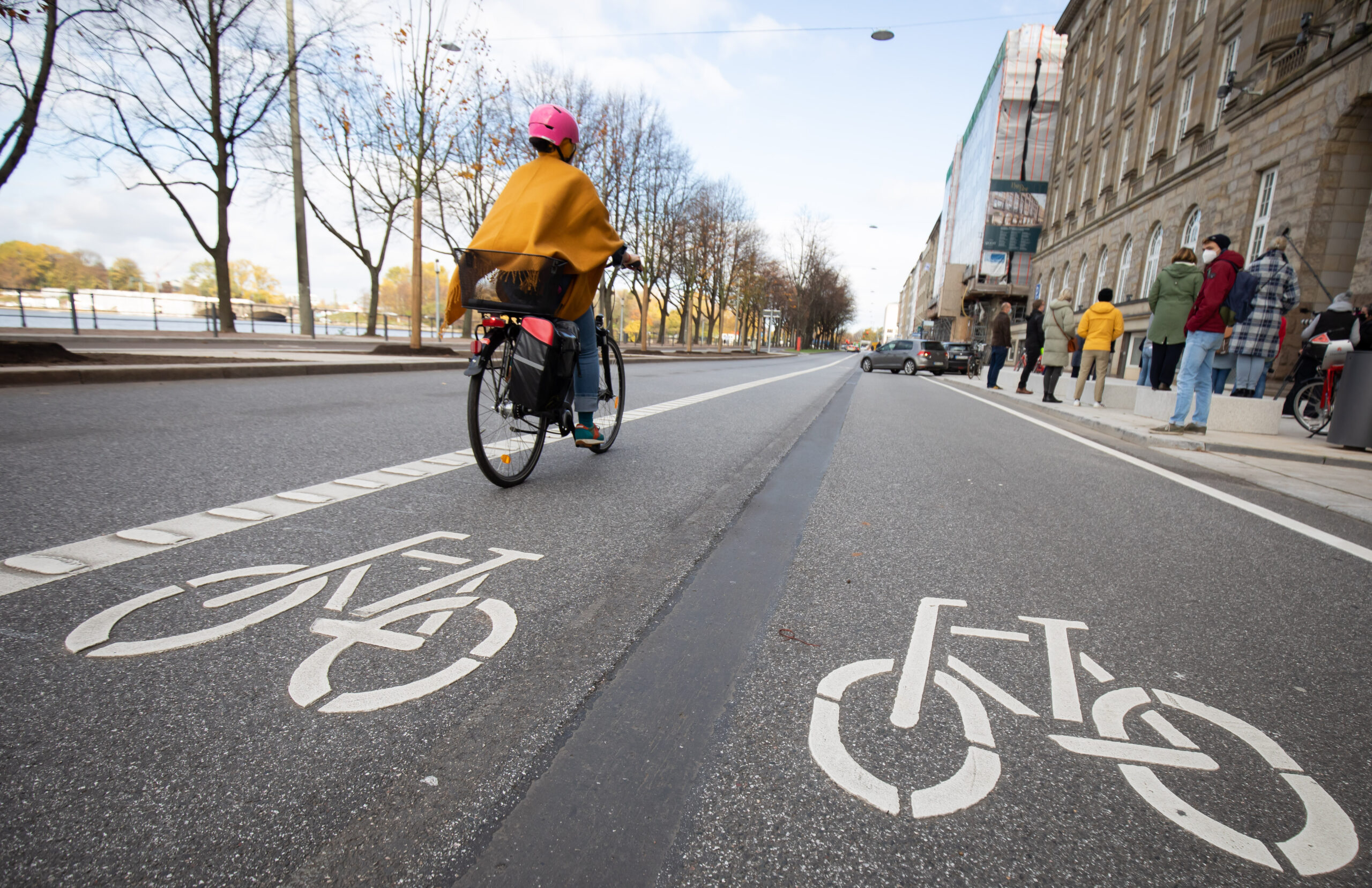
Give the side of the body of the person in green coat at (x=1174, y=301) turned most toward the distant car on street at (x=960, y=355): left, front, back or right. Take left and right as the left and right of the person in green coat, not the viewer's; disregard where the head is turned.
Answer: front

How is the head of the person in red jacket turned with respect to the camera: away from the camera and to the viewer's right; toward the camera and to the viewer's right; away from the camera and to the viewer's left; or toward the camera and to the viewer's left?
toward the camera and to the viewer's left

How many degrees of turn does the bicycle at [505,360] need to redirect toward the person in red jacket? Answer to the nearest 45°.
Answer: approximately 45° to its right

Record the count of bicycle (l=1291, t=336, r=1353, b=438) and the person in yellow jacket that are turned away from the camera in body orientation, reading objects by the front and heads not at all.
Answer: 1

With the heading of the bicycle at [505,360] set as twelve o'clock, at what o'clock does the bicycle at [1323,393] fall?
the bicycle at [1323,393] is roughly at 1 o'clock from the bicycle at [505,360].

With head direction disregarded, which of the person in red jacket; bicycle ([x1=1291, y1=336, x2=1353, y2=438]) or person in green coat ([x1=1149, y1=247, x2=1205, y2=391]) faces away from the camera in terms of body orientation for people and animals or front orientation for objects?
the person in green coat

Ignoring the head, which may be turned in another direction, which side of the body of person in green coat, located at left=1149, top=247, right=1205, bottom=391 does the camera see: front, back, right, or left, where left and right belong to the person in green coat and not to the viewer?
back

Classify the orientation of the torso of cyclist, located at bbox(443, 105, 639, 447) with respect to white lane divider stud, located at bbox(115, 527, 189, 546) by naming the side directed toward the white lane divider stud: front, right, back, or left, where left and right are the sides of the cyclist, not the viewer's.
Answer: back

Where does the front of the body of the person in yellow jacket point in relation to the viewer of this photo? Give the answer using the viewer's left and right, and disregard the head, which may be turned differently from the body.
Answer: facing away from the viewer

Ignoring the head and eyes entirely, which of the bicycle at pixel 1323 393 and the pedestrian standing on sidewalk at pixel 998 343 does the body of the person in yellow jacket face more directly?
the pedestrian standing on sidewalk

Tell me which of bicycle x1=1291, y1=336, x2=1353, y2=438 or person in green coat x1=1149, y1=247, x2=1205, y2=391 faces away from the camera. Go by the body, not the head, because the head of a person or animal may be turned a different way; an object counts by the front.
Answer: the person in green coat

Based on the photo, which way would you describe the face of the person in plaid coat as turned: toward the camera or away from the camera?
away from the camera

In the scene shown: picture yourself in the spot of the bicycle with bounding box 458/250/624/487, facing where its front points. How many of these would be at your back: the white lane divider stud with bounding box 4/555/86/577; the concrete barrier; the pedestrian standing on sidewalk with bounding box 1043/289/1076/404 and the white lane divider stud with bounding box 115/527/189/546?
2
